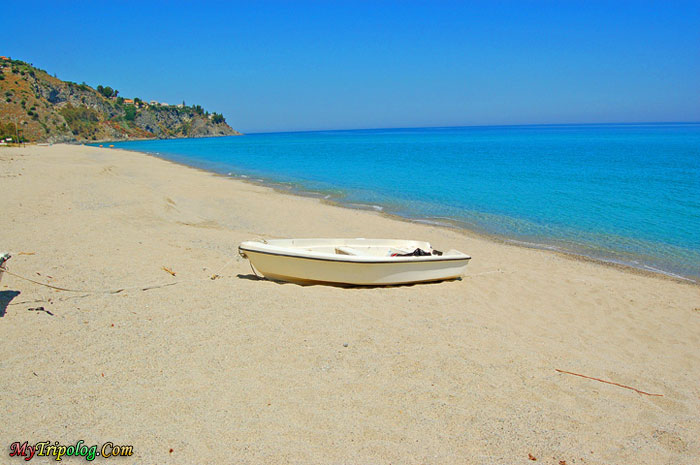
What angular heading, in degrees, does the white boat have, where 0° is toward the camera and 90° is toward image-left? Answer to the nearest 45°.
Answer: approximately 90°
